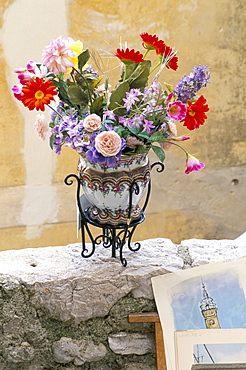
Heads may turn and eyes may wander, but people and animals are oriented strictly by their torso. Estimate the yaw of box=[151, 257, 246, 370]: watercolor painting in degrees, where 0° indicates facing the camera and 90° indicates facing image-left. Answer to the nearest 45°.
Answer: approximately 0°
